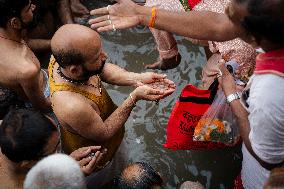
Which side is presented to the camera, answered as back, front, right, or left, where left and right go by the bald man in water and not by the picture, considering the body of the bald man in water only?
right
